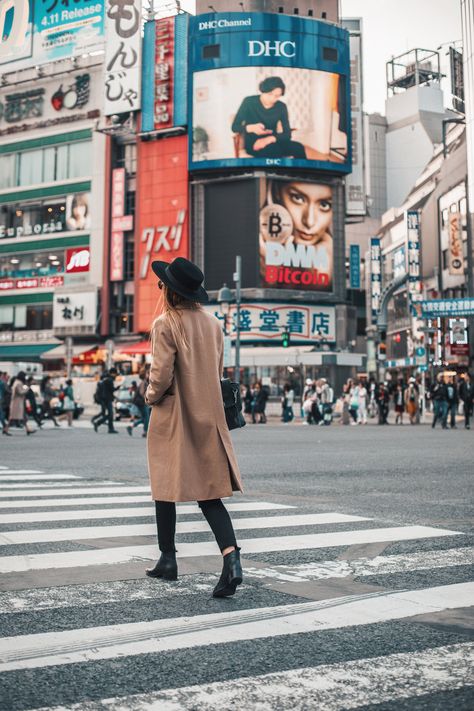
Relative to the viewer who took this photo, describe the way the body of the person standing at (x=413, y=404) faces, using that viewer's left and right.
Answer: facing the viewer

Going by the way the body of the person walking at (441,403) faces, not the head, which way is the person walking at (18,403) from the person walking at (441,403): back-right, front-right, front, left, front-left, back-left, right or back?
front-right

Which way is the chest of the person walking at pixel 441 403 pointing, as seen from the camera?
toward the camera

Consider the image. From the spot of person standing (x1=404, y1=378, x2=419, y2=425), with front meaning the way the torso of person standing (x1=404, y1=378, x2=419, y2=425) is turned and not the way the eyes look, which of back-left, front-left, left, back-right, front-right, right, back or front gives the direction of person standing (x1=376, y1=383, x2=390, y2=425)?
right

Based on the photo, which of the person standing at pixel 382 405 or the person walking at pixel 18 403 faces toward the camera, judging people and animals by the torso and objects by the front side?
the person standing at pixel 382 405

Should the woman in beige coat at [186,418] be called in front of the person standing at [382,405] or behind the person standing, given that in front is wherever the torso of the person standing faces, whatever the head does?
in front

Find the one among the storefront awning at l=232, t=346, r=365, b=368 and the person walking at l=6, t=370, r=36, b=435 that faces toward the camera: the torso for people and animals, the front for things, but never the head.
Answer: the storefront awning

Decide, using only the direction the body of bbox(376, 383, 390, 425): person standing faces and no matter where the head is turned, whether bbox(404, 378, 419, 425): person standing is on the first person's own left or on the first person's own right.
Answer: on the first person's own left

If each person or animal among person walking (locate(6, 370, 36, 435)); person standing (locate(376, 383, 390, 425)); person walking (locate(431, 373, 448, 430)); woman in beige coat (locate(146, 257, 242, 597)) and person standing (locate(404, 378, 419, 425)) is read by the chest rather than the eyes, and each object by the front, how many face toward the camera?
3

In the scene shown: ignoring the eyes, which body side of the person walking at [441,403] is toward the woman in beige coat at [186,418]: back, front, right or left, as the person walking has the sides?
front

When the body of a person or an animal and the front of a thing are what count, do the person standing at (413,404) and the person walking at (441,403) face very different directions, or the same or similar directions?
same or similar directions

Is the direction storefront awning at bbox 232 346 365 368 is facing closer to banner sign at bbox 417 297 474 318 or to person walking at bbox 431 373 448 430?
the person walking

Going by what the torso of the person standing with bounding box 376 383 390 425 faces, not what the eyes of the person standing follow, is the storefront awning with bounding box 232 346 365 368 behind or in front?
behind

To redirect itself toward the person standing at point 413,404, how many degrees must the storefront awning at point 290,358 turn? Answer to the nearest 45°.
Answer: approximately 45° to its left

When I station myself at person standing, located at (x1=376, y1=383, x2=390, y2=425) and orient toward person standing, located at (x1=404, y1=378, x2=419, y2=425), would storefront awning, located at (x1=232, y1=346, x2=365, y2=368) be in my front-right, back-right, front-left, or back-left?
back-left
